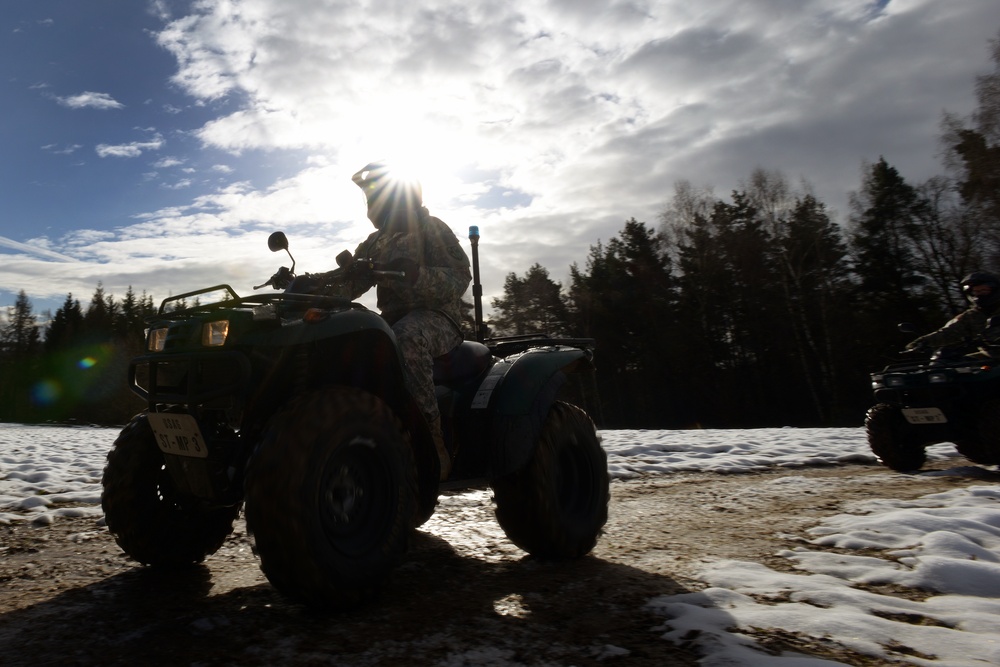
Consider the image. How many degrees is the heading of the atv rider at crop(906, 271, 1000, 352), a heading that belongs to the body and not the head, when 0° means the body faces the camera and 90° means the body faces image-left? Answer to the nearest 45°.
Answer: approximately 45°

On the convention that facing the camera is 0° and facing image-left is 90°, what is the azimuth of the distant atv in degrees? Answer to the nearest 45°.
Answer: approximately 45°

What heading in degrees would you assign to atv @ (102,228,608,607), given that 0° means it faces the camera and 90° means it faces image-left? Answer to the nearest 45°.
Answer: approximately 45°

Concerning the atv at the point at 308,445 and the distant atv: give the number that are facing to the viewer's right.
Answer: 0

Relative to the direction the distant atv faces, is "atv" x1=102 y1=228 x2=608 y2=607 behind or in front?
in front

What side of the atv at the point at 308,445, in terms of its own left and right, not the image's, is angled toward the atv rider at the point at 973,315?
back
